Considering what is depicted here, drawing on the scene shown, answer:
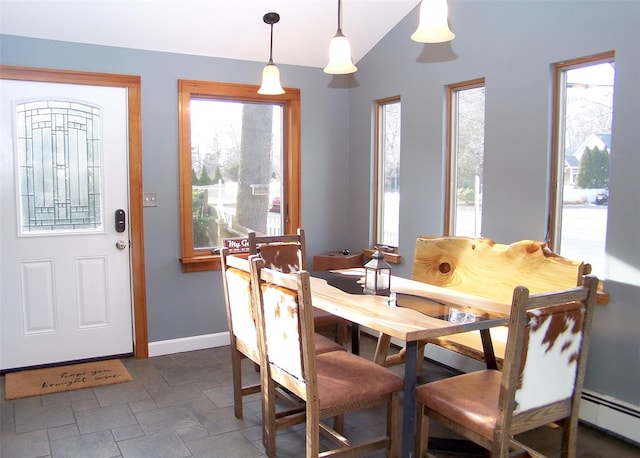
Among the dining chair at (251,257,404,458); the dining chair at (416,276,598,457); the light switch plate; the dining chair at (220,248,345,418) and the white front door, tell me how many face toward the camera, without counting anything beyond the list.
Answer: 2

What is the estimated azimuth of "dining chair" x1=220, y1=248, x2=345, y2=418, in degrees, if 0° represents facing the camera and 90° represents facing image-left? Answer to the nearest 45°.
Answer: approximately 225°

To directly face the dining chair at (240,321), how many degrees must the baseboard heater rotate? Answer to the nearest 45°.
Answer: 0° — it already faces it

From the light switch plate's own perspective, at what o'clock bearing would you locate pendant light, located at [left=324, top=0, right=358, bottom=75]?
The pendant light is roughly at 11 o'clock from the light switch plate.

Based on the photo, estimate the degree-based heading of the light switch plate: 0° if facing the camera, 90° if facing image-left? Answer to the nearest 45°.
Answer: approximately 0°

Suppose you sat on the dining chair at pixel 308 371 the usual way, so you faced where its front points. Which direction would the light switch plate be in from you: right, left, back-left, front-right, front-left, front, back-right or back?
left

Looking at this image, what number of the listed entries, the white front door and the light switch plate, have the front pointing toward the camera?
2

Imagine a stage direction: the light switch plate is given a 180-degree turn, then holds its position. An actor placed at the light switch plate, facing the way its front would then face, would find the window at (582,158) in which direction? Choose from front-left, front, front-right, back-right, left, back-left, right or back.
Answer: back-right

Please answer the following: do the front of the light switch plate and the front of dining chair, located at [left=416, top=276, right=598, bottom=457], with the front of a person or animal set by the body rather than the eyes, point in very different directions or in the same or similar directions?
very different directions
